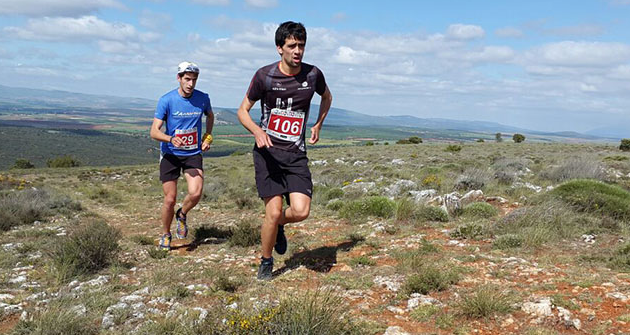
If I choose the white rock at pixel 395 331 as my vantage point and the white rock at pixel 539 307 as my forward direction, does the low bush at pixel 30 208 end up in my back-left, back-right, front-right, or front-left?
back-left

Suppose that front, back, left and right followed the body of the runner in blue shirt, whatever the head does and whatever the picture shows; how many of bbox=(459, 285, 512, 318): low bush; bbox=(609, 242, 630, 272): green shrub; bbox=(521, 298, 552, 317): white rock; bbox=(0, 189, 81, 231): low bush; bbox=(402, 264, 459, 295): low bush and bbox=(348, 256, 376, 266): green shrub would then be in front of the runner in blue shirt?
5

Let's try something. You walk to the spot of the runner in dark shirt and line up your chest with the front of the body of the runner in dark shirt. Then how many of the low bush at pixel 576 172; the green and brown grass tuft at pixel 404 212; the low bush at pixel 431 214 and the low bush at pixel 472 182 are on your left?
4

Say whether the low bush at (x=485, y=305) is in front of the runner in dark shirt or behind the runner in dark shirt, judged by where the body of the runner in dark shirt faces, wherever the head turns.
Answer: in front

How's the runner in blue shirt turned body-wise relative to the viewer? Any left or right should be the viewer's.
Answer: facing the viewer and to the right of the viewer

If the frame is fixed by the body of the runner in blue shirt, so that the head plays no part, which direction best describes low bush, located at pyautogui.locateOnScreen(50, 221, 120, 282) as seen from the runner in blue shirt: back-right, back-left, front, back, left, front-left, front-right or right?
right

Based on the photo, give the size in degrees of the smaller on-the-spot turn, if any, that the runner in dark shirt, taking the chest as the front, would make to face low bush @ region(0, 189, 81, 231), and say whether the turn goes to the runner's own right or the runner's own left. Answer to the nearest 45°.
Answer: approximately 180°

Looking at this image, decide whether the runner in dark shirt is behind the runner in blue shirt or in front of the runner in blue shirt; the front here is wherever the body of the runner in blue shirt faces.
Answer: in front

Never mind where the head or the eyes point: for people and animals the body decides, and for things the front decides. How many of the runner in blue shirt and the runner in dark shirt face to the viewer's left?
0

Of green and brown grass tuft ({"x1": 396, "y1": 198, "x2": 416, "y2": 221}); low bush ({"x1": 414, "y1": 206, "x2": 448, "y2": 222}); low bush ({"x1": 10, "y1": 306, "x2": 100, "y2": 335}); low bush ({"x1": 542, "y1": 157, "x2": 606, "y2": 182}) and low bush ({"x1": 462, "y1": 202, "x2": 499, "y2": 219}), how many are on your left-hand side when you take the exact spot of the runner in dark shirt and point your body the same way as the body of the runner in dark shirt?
4

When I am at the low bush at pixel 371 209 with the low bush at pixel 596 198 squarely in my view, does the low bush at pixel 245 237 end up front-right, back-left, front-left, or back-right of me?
back-right

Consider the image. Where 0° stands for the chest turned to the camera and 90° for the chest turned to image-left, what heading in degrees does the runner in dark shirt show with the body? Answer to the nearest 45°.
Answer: approximately 315°

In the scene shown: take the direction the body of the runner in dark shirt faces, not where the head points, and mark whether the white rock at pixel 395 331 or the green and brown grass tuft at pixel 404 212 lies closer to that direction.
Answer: the white rock
